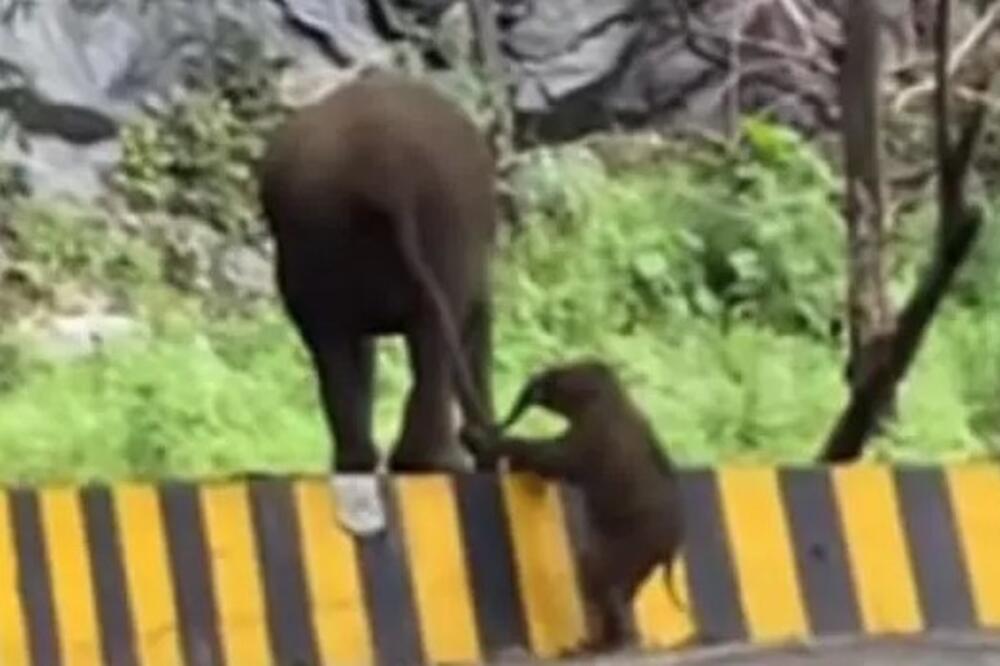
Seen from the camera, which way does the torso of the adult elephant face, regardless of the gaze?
away from the camera

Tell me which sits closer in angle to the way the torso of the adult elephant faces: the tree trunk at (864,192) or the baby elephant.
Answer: the tree trunk

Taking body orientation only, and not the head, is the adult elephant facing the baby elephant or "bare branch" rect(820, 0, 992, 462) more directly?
the bare branch

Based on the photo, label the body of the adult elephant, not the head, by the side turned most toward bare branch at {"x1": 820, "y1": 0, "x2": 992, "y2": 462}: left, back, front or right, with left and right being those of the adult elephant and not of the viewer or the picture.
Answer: right
